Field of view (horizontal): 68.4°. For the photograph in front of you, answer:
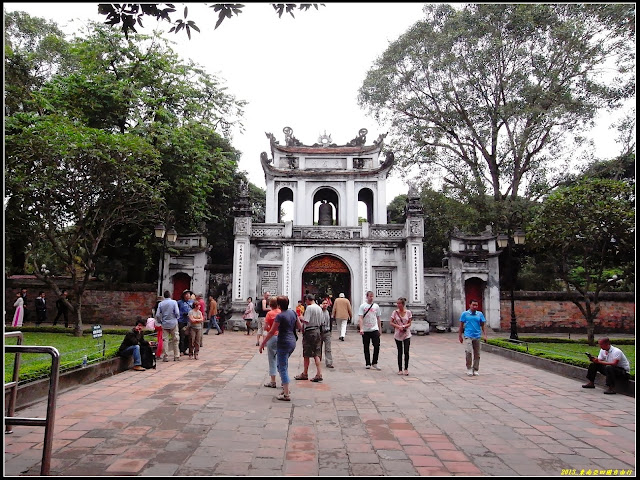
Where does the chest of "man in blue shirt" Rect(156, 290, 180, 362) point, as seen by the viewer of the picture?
away from the camera

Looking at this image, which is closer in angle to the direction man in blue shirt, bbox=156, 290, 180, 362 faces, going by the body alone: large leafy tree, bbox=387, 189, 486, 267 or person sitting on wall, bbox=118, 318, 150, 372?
the large leafy tree

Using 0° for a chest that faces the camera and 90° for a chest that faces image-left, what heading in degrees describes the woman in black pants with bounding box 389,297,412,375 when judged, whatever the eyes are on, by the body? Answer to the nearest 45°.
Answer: approximately 0°

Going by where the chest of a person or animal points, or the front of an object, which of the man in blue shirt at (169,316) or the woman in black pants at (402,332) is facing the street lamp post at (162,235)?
the man in blue shirt

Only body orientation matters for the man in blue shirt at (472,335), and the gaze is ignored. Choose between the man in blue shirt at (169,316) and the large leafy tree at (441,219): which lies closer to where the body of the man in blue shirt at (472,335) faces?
the man in blue shirt

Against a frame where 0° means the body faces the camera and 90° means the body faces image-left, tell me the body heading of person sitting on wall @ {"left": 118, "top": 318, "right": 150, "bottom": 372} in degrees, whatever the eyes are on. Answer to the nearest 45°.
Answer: approximately 270°

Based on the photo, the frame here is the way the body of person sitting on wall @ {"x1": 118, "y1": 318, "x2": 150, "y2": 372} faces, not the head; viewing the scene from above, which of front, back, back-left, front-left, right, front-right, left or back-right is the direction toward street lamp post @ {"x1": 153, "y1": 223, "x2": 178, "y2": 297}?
left

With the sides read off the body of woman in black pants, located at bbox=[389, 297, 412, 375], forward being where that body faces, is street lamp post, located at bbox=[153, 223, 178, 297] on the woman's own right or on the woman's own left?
on the woman's own right

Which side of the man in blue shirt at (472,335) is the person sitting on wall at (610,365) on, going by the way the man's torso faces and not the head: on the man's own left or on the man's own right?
on the man's own left

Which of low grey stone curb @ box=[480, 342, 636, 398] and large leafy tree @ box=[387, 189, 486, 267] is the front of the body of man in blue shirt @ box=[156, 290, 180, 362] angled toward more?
the large leafy tree

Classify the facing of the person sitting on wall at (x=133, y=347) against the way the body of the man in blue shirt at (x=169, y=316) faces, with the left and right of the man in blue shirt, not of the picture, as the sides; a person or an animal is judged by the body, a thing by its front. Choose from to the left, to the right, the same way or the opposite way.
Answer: to the right
